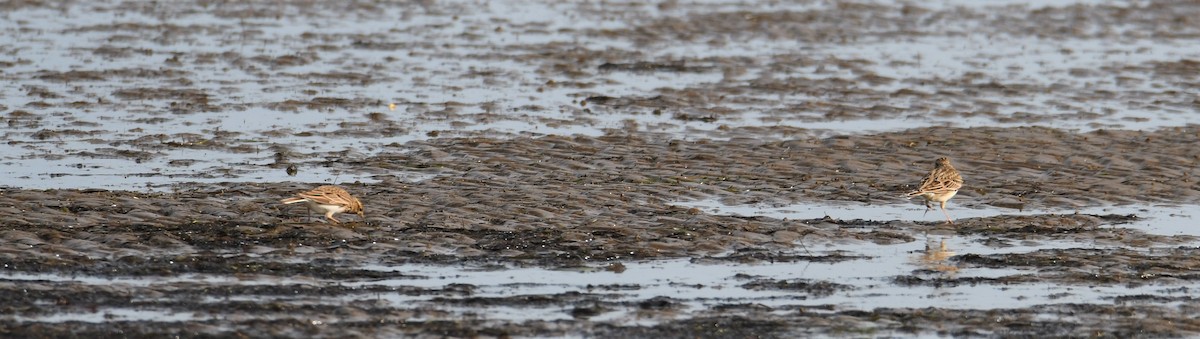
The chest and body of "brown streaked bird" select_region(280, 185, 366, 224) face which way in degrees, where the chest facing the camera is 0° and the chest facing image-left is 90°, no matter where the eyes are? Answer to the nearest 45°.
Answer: approximately 270°

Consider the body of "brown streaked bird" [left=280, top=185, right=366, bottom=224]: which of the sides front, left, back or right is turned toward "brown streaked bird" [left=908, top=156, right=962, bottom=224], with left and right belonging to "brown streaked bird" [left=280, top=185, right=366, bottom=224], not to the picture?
front
